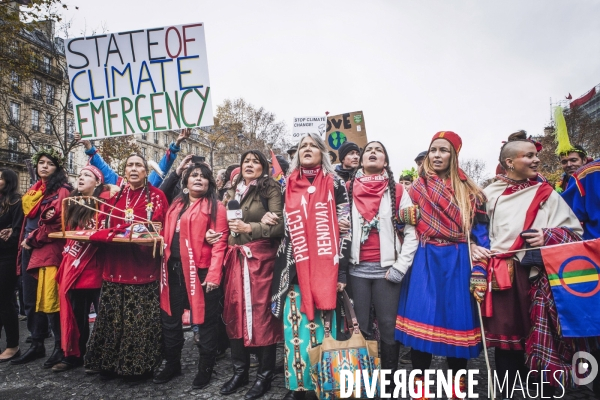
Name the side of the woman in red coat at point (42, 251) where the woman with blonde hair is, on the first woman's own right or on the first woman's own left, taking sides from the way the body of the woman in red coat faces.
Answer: on the first woman's own left

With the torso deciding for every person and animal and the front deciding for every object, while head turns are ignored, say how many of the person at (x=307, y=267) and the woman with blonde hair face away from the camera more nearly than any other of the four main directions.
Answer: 0

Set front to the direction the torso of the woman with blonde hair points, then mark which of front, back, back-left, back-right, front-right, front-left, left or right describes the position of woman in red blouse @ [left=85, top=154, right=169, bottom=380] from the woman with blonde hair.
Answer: front-right

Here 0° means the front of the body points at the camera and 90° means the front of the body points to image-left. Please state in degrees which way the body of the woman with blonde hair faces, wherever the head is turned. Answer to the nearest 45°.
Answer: approximately 45°

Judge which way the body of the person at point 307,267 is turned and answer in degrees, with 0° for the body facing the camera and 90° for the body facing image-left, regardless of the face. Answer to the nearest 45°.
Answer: approximately 0°

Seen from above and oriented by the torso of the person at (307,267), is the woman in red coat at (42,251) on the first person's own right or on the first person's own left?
on the first person's own right

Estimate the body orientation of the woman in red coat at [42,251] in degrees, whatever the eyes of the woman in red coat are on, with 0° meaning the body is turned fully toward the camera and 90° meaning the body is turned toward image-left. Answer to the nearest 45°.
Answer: approximately 45°

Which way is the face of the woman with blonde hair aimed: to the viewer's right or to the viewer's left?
to the viewer's left

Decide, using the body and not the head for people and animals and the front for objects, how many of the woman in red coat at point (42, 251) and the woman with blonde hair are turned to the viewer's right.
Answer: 0

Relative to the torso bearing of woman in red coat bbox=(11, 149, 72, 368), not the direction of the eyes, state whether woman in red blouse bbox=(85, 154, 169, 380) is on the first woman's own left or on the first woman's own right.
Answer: on the first woman's own left

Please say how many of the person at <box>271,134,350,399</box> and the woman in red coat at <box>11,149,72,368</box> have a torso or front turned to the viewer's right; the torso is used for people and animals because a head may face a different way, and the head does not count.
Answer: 0
